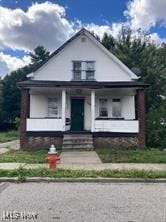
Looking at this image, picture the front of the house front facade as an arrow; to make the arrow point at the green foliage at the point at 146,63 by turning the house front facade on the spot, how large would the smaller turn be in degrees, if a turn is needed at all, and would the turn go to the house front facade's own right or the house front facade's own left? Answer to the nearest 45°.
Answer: approximately 135° to the house front facade's own left

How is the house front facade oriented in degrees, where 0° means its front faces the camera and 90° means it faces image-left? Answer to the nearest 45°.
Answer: approximately 0°

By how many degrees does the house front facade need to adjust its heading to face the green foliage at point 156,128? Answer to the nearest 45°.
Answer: approximately 90° to its left
